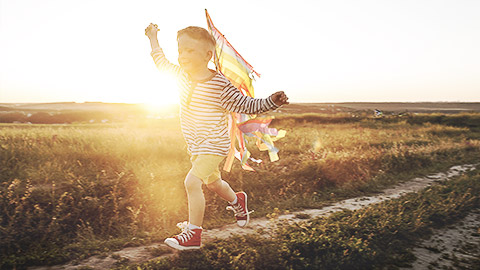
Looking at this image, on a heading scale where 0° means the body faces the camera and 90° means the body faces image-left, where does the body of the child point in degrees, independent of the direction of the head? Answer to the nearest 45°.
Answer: approximately 45°
